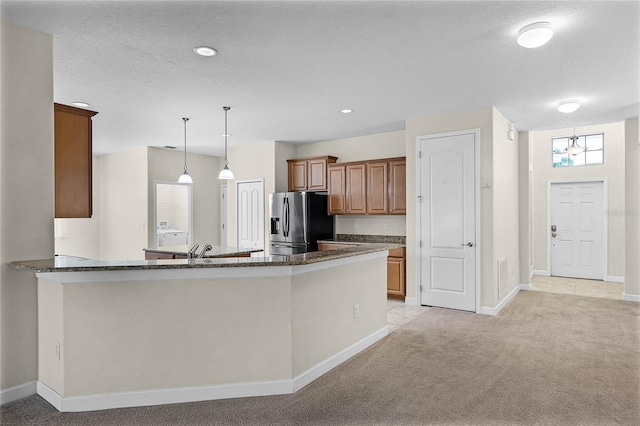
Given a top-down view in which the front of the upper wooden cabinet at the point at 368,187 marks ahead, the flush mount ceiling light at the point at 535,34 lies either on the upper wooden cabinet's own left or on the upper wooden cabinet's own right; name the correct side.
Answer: on the upper wooden cabinet's own left

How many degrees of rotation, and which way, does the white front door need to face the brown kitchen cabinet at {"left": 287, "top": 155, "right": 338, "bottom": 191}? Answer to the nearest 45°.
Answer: approximately 45° to its right

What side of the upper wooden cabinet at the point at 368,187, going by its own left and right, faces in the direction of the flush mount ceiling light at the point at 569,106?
left

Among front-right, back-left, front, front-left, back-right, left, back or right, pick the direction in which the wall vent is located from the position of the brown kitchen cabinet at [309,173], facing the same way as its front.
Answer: left

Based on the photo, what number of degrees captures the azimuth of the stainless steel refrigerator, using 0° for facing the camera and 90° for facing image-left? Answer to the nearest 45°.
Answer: approximately 45°

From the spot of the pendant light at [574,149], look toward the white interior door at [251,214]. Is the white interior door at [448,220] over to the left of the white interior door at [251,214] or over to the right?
left

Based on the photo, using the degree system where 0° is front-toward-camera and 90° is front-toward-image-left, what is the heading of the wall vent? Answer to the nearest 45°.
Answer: approximately 315°

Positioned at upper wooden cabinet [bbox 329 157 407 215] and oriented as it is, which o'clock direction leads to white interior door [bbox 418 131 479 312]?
The white interior door is roughly at 9 o'clock from the upper wooden cabinet.

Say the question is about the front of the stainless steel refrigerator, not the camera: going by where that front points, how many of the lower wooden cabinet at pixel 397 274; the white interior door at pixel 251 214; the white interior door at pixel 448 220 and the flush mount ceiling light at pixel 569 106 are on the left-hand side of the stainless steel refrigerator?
3

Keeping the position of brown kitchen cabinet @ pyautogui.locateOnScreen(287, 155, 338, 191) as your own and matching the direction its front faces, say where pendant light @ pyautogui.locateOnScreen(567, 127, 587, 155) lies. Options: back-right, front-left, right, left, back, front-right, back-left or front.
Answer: back-left

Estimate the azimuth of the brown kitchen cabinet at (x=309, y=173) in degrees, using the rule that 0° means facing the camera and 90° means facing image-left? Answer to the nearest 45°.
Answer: approximately 45°
